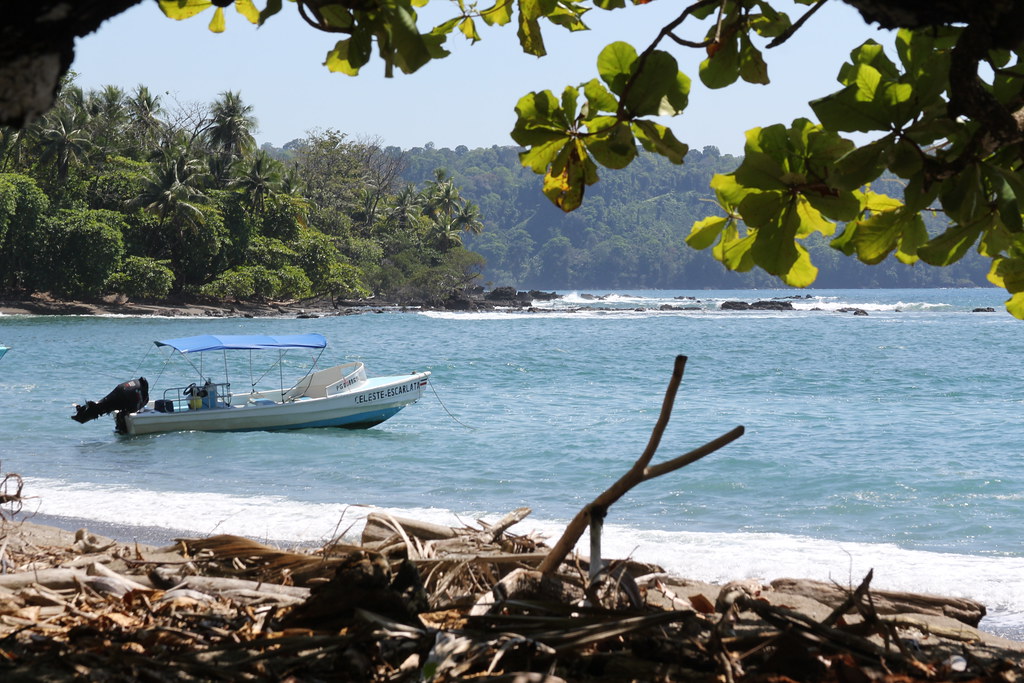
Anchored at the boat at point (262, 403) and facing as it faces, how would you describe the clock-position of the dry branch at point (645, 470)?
The dry branch is roughly at 3 o'clock from the boat.

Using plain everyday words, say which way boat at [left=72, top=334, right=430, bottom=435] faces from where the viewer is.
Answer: facing to the right of the viewer

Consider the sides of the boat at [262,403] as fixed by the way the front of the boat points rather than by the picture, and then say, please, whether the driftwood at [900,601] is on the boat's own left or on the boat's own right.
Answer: on the boat's own right
